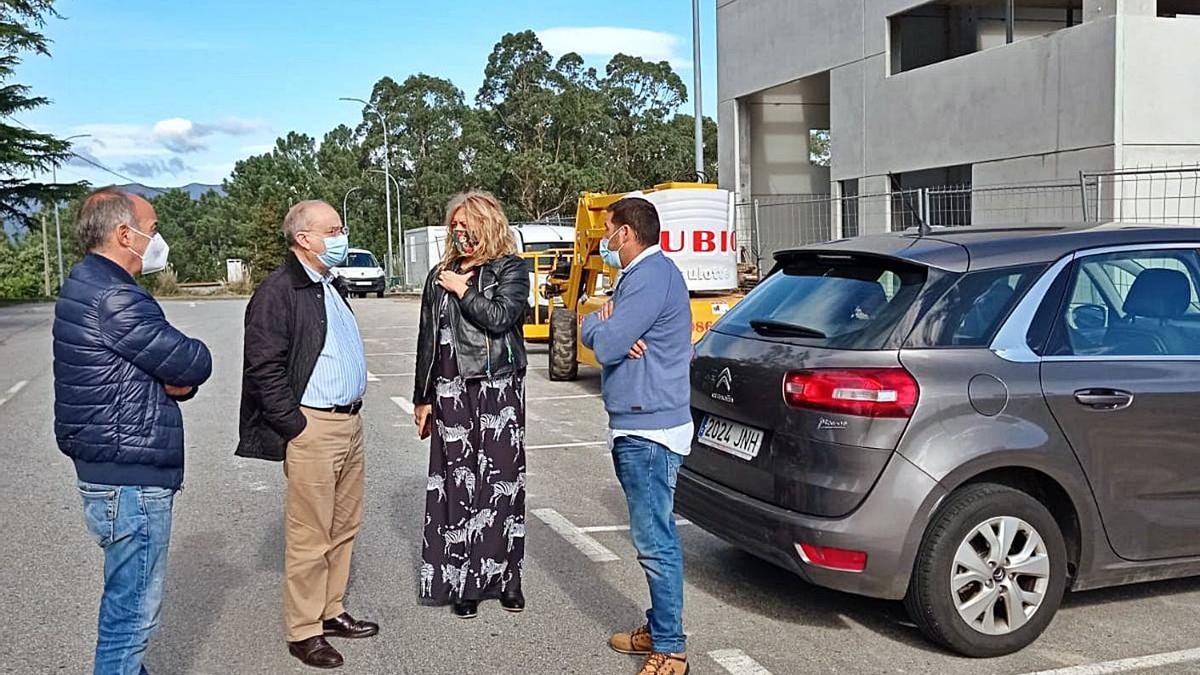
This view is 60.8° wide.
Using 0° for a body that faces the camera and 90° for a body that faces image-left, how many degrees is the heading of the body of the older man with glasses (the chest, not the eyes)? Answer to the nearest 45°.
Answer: approximately 315°

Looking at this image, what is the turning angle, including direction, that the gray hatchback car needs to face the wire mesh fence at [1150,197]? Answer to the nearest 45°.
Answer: approximately 45° to its left

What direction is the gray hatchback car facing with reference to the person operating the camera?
facing away from the viewer and to the right of the viewer

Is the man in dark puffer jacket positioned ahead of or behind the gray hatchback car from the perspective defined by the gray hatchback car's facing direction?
behind

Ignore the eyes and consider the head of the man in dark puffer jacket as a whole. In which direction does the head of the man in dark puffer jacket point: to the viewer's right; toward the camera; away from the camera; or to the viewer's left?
to the viewer's right

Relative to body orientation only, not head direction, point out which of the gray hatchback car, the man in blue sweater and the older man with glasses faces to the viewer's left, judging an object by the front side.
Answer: the man in blue sweater

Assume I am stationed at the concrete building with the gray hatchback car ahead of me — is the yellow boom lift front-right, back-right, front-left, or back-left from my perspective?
front-right

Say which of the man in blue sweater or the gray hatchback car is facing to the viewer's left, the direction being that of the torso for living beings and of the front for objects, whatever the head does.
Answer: the man in blue sweater

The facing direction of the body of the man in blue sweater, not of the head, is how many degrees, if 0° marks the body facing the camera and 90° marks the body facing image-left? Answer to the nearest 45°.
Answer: approximately 90°

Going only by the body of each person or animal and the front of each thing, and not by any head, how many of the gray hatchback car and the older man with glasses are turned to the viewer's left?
0

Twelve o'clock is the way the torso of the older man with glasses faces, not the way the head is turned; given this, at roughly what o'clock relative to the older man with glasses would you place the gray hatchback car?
The gray hatchback car is roughly at 11 o'clock from the older man with glasses.

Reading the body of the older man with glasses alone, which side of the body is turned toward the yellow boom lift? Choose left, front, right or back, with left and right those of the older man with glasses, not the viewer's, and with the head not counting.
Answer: left

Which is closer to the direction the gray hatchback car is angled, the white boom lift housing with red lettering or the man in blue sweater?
the white boom lift housing with red lettering

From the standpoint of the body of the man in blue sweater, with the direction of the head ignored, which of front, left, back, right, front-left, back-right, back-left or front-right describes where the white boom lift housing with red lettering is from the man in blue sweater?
right
